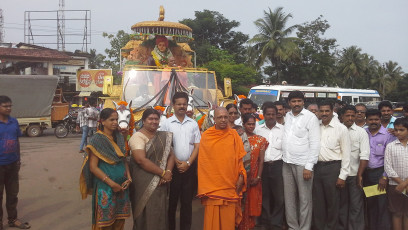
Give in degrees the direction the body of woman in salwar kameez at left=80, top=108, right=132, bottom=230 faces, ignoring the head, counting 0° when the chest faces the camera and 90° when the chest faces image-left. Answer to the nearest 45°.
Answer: approximately 315°

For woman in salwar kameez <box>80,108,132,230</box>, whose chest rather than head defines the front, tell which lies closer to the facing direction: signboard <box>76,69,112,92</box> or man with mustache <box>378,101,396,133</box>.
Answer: the man with mustache

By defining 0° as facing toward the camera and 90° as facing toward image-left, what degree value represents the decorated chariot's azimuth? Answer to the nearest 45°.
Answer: approximately 0°

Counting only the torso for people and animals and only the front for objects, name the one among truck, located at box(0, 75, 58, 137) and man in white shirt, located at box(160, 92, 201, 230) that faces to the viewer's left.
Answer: the truck

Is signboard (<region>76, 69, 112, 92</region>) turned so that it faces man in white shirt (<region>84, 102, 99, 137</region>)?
yes

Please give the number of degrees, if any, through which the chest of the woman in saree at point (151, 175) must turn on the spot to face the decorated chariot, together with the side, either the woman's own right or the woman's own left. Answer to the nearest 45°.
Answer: approximately 135° to the woman's own left

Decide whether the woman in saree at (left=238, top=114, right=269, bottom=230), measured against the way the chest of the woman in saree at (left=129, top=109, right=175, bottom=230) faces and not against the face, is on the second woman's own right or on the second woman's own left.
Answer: on the second woman's own left

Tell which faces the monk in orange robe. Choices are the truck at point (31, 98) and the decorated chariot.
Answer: the decorated chariot

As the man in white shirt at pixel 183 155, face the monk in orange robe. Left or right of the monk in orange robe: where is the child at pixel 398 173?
left

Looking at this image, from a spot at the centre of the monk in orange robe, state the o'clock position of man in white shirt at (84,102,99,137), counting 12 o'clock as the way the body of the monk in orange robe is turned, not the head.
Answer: The man in white shirt is roughly at 5 o'clock from the monk in orange robe.

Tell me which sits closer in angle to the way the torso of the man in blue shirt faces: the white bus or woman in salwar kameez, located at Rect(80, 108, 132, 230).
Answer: the woman in salwar kameez
